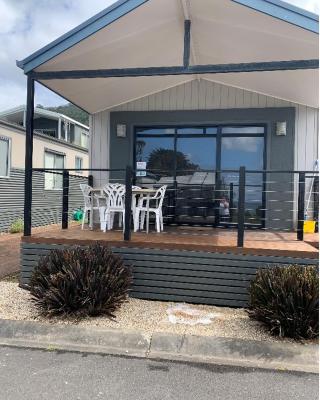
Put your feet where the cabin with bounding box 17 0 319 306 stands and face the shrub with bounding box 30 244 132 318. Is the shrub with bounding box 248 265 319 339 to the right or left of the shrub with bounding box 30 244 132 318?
left

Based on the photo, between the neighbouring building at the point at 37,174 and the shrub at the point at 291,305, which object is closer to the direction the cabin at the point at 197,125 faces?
the shrub

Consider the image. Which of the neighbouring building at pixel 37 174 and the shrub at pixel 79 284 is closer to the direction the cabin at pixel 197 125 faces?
the shrub

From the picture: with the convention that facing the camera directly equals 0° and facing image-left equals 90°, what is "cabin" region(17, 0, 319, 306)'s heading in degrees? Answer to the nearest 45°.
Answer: approximately 0°

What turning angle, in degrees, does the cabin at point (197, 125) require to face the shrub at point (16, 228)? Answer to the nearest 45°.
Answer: approximately 135° to its right

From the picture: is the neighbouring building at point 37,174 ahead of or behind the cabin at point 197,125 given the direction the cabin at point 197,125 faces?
behind

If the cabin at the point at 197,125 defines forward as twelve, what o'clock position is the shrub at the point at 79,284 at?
The shrub is roughly at 1 o'clock from the cabin.
